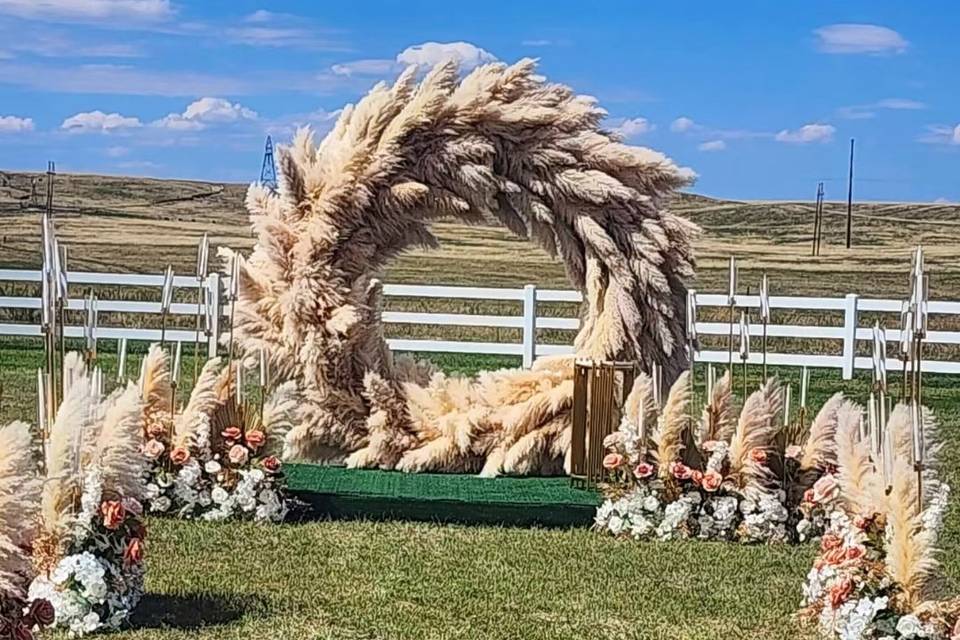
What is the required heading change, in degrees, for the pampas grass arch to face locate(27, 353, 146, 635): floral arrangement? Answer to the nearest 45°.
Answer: approximately 45° to its right

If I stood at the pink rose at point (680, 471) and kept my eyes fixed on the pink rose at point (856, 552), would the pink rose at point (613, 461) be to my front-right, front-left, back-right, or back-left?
back-right

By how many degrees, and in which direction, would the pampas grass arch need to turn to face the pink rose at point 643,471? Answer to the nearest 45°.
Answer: approximately 45° to its left

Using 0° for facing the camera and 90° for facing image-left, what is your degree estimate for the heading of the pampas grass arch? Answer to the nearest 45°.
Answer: approximately 0°

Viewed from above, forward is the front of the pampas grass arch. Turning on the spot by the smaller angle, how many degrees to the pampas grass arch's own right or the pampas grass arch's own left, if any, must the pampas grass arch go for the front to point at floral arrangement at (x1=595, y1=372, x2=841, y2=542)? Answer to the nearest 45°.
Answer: approximately 45° to the pampas grass arch's own left

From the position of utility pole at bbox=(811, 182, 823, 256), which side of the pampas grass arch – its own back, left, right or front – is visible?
back

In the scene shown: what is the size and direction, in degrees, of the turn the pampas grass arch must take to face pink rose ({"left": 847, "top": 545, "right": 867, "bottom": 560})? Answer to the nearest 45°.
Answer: approximately 45° to its left

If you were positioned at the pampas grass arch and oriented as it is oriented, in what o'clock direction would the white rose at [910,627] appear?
The white rose is roughly at 11 o'clock from the pampas grass arch.

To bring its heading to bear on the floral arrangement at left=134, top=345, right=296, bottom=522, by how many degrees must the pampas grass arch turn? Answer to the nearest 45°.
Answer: approximately 45° to its right

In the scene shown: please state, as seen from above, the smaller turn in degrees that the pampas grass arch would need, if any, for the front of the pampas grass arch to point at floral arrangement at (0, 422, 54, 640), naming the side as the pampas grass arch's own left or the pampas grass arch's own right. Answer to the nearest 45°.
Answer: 0° — it already faces it

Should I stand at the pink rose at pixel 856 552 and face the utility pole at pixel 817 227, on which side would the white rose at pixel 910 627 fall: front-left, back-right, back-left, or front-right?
back-right
